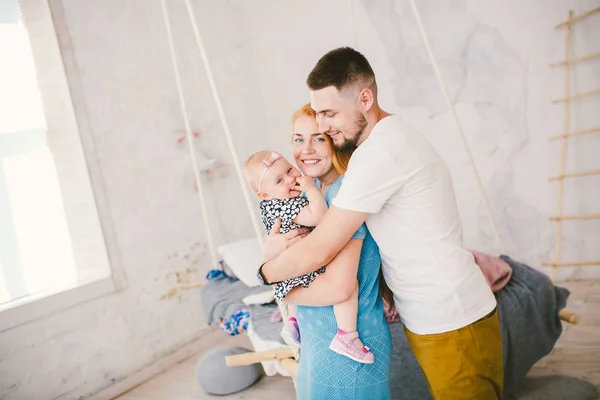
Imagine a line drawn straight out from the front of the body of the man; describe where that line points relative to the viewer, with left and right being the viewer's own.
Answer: facing to the left of the viewer

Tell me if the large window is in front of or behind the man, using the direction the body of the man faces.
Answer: in front

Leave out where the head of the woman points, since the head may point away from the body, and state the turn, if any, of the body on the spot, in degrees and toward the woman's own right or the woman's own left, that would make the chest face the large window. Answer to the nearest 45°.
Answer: approximately 90° to the woman's own right

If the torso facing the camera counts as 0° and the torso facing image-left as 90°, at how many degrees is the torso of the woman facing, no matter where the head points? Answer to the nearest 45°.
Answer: approximately 45°

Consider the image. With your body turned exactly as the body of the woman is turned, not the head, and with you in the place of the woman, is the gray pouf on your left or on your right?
on your right

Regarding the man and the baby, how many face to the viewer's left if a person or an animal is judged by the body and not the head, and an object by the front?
1
